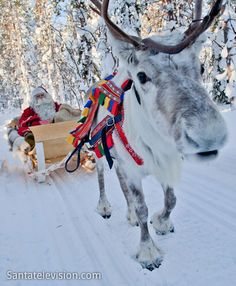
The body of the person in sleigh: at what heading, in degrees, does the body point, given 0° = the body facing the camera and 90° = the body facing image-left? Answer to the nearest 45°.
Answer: approximately 315°

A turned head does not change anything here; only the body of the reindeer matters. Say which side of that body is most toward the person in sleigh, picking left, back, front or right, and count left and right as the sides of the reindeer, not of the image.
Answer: back

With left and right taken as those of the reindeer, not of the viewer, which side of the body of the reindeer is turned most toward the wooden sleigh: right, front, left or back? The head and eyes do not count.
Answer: back

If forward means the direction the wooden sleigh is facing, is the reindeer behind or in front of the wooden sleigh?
in front
